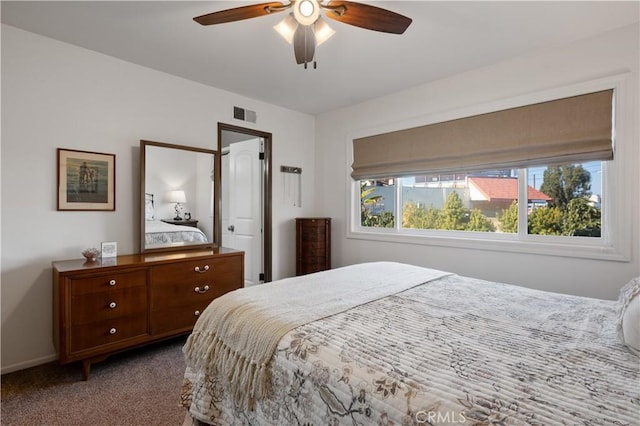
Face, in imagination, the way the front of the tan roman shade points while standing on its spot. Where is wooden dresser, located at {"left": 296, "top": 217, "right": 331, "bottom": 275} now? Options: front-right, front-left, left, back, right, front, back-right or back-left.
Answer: front-right

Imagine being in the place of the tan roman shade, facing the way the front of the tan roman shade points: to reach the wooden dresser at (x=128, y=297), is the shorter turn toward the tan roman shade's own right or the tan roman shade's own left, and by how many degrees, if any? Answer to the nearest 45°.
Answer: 0° — it already faces it

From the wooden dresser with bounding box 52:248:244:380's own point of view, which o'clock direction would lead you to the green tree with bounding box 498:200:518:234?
The green tree is roughly at 9 o'clock from the wooden dresser.

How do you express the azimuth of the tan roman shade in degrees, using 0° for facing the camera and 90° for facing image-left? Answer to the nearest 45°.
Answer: approximately 45°

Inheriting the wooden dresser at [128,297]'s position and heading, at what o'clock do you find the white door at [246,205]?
The white door is roughly at 9 o'clock from the wooden dresser.

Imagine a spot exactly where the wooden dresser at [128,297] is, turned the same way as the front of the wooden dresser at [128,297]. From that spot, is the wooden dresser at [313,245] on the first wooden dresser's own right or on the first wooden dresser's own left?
on the first wooden dresser's own left

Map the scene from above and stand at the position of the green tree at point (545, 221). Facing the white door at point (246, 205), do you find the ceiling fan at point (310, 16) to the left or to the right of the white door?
left

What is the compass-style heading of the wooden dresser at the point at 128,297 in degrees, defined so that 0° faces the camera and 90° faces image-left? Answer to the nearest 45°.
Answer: approximately 315°

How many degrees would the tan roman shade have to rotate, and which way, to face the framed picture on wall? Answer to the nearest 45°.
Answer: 0° — it already faces it

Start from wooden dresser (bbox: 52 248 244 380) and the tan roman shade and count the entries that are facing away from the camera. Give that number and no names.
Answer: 0
